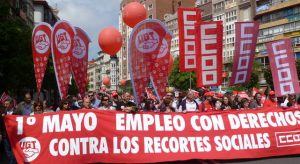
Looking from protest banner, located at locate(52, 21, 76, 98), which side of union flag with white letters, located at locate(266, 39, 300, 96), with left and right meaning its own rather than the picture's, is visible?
right

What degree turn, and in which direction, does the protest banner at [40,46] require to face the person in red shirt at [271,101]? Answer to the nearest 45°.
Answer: approximately 45° to its left

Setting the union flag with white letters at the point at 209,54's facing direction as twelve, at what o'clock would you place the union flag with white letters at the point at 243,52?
the union flag with white letters at the point at 243,52 is roughly at 8 o'clock from the union flag with white letters at the point at 209,54.
